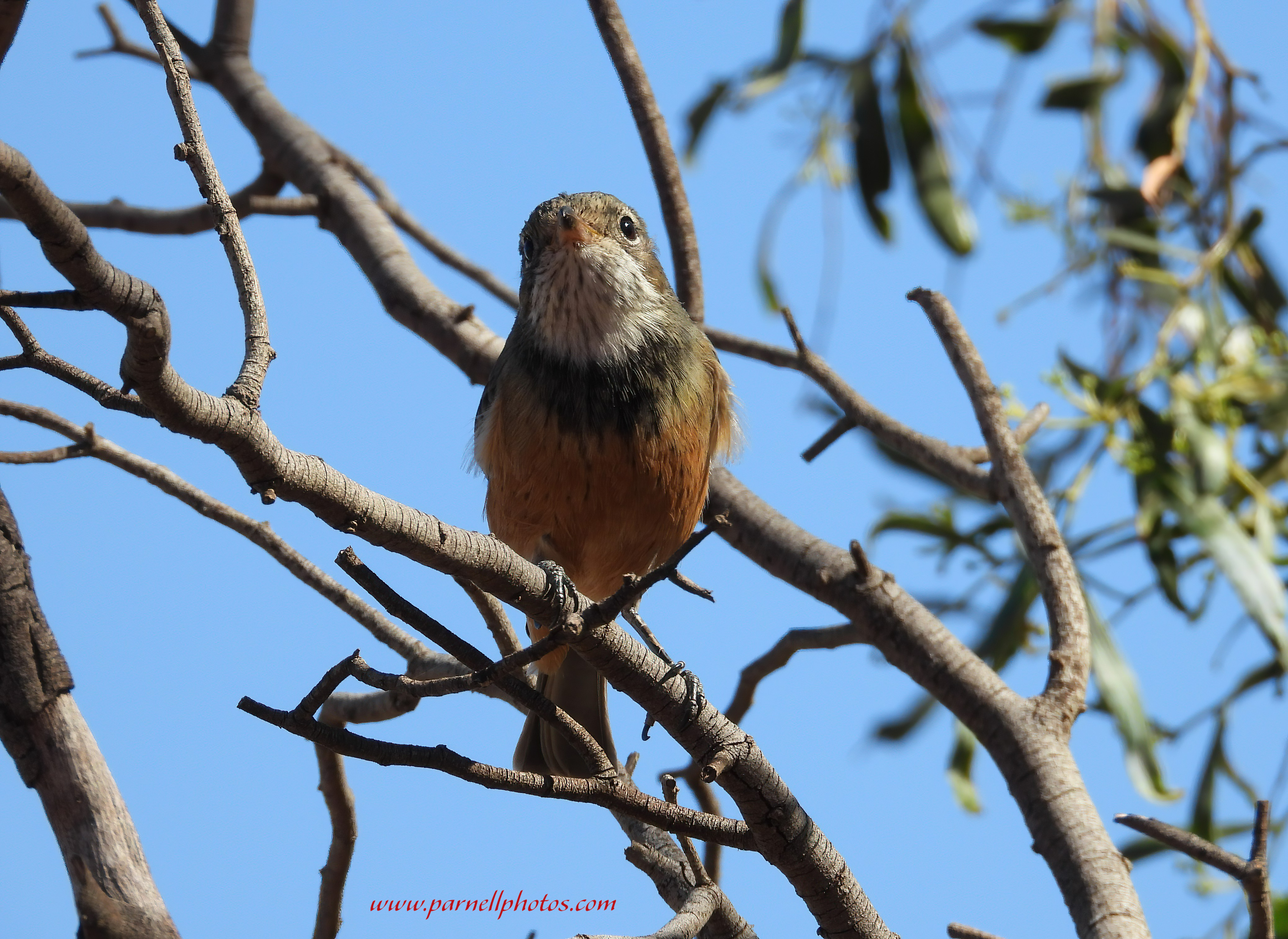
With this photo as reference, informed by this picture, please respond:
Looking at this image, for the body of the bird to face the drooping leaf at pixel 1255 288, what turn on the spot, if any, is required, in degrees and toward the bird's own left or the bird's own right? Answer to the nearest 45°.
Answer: approximately 90° to the bird's own left

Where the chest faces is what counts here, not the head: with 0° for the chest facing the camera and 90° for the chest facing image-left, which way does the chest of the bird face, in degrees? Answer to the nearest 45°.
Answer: approximately 0°
